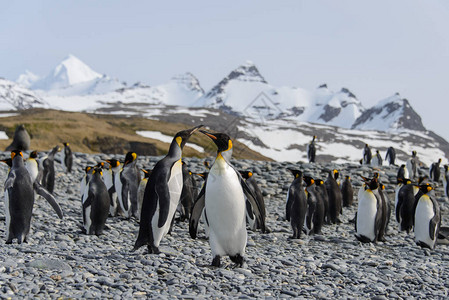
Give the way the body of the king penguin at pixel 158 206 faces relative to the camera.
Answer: to the viewer's right

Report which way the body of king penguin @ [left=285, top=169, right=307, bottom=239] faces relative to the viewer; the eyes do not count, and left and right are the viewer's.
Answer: facing away from the viewer and to the left of the viewer

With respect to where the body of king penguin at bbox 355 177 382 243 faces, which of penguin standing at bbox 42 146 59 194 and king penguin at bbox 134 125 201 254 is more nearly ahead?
the king penguin

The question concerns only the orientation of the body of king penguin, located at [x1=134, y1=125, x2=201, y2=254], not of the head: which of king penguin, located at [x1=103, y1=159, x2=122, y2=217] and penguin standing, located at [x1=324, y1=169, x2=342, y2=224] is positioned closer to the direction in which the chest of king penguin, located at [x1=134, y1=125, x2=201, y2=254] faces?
the penguin standing

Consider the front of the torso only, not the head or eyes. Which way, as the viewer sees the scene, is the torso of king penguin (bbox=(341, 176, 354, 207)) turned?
away from the camera

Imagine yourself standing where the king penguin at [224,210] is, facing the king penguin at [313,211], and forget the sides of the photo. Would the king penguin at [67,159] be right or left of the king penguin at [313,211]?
left

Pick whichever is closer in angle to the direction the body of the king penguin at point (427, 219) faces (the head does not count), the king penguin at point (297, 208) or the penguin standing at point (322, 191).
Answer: the king penguin

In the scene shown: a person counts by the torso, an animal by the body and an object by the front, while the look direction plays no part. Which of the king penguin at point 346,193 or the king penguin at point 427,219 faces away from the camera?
the king penguin at point 346,193
